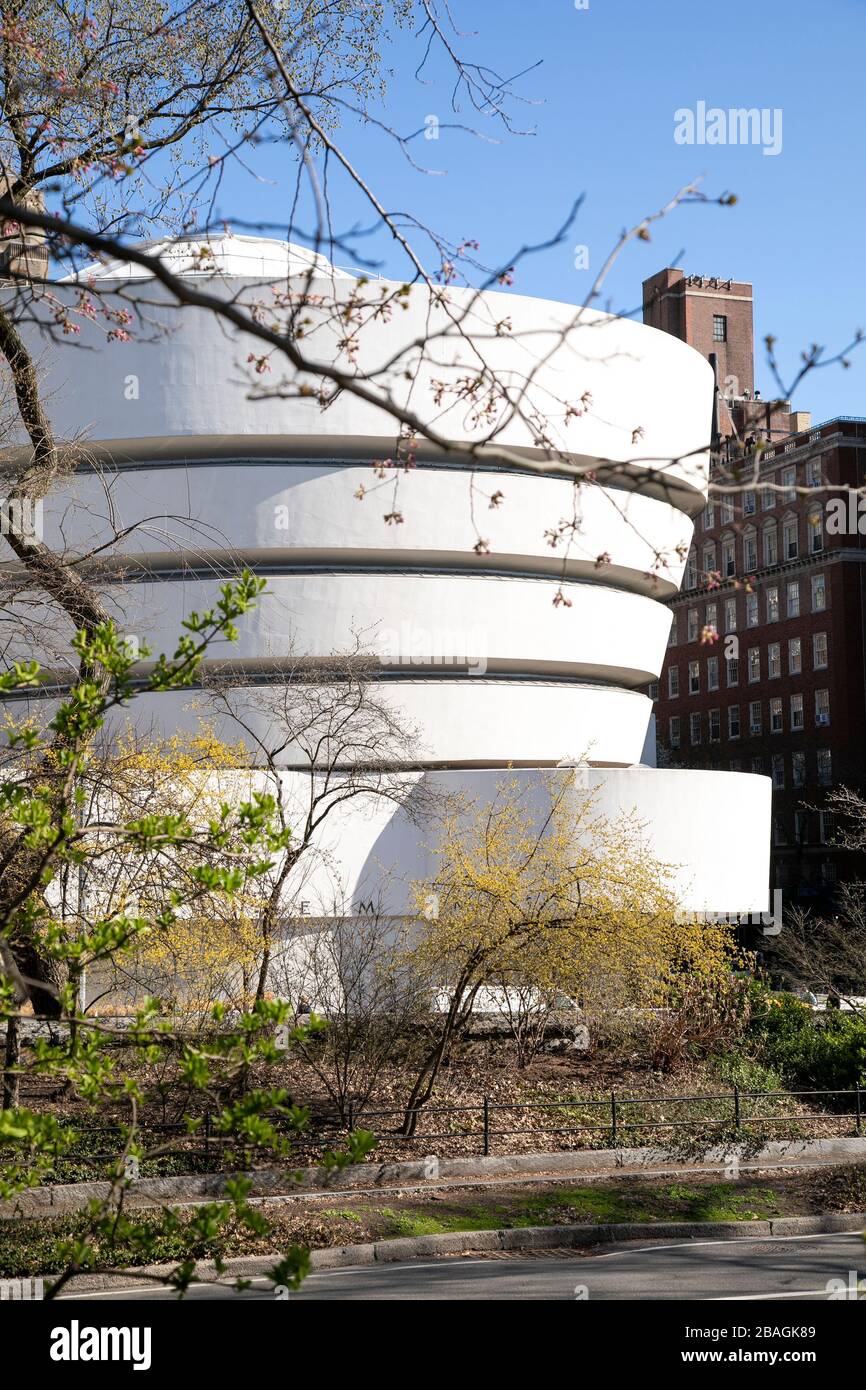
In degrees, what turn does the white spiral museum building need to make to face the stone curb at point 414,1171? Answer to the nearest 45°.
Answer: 0° — it already faces it

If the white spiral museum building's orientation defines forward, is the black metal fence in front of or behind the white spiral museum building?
in front

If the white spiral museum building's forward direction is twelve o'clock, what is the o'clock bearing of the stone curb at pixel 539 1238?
The stone curb is roughly at 12 o'clock from the white spiral museum building.

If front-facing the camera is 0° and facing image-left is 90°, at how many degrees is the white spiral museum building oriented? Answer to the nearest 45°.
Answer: approximately 0°
